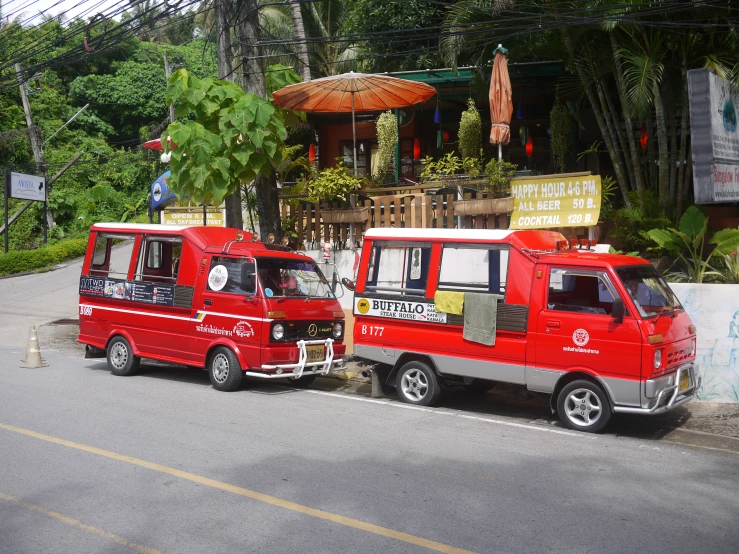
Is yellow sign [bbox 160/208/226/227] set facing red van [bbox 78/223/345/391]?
yes

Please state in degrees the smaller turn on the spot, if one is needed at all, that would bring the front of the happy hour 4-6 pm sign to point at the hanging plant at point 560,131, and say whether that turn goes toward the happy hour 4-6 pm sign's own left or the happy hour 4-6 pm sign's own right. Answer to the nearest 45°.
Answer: approximately 180°

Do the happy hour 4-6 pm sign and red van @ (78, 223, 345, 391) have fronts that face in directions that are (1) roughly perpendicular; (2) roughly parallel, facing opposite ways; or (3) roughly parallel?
roughly perpendicular

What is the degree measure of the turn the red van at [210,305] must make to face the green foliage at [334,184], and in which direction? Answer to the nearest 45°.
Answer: approximately 90° to its left

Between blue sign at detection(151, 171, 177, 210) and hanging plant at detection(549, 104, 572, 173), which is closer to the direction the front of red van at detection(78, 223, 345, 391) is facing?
the hanging plant

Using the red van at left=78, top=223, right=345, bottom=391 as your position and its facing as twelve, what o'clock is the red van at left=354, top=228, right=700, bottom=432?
the red van at left=354, top=228, right=700, bottom=432 is roughly at 12 o'clock from the red van at left=78, top=223, right=345, bottom=391.

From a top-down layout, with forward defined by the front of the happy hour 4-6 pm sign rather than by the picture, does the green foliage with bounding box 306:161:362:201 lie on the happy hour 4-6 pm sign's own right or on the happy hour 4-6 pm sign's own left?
on the happy hour 4-6 pm sign's own right

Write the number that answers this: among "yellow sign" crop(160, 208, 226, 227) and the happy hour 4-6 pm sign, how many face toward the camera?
2

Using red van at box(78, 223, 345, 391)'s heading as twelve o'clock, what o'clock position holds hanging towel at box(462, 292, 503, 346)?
The hanging towel is roughly at 12 o'clock from the red van.
